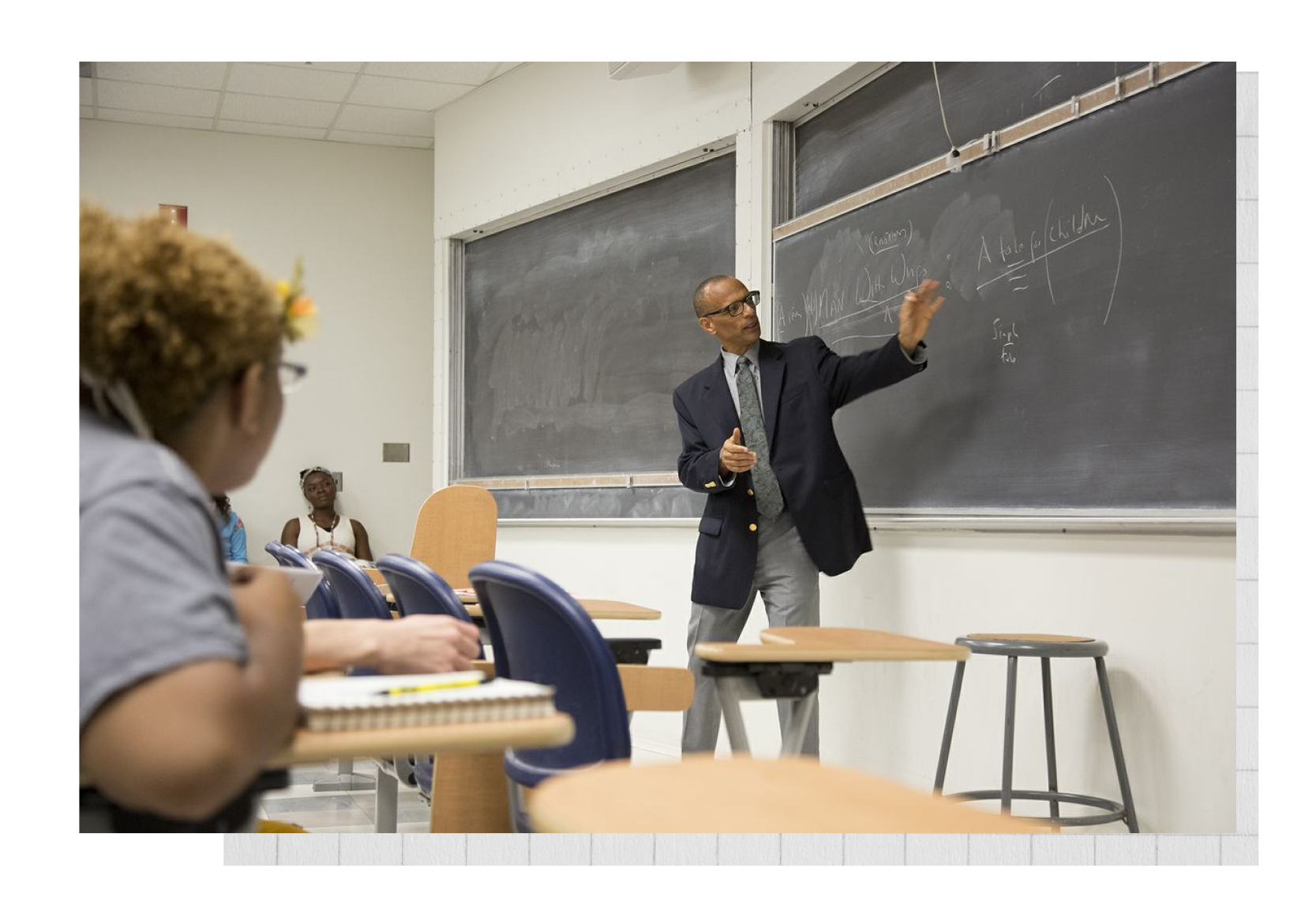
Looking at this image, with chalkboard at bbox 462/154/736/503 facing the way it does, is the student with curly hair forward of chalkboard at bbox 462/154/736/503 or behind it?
forward

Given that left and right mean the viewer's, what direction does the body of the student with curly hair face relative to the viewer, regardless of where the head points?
facing away from the viewer and to the right of the viewer

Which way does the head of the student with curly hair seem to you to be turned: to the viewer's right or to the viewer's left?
to the viewer's right

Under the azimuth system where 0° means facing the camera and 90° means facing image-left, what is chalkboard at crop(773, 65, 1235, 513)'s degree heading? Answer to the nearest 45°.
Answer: approximately 45°

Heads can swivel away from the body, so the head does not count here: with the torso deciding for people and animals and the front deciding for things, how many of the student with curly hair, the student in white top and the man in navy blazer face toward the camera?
2

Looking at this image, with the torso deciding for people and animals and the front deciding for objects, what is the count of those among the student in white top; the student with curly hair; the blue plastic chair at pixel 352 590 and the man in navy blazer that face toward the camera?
2

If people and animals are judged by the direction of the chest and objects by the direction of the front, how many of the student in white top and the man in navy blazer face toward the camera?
2

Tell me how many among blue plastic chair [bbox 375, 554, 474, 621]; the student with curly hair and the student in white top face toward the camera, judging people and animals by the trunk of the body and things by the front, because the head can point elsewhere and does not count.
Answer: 1

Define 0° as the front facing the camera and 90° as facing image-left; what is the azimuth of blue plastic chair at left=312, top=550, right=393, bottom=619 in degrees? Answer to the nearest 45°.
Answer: approximately 225°

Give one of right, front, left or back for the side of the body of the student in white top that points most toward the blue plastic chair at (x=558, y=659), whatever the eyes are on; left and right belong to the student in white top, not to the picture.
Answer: front

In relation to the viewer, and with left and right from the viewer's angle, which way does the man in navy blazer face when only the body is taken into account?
facing the viewer

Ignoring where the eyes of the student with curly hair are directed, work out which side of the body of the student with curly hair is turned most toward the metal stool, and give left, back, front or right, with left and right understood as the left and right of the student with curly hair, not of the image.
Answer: front

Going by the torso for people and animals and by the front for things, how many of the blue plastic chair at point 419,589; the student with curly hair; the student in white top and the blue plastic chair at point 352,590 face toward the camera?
1

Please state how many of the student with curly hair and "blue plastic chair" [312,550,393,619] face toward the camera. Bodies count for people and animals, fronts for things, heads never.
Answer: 0

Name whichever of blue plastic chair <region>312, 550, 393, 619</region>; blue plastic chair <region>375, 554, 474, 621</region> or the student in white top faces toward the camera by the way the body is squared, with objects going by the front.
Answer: the student in white top

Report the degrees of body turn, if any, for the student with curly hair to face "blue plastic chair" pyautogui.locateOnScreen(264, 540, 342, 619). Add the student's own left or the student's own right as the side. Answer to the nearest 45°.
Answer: approximately 45° to the student's own left

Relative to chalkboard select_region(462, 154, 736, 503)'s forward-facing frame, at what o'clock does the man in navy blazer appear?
The man in navy blazer is roughly at 10 o'clock from the chalkboard.

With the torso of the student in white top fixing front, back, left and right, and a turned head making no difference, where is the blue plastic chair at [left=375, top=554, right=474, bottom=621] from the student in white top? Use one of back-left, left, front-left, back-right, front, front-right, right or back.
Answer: front
